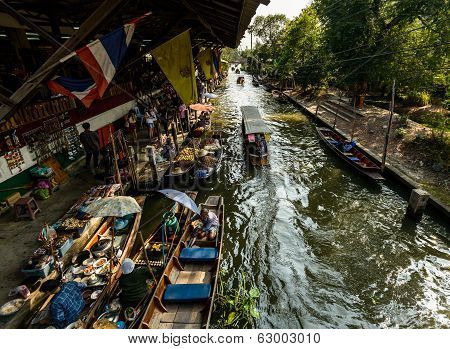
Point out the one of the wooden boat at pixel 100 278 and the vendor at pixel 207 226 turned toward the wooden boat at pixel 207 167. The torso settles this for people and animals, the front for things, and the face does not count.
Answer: the wooden boat at pixel 100 278

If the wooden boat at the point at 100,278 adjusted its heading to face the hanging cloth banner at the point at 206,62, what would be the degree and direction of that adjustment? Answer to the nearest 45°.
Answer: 0° — it already faces it

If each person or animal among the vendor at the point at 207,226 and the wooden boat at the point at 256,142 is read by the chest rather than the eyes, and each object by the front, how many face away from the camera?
0

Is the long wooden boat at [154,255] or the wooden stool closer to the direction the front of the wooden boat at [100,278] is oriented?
the long wooden boat

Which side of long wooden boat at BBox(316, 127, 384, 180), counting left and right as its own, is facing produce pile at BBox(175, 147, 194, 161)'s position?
left

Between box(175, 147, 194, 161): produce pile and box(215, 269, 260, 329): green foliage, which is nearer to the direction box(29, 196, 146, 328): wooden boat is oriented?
the produce pile

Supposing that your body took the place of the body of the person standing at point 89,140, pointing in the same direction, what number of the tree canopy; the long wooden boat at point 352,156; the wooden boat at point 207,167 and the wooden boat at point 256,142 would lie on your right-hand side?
4

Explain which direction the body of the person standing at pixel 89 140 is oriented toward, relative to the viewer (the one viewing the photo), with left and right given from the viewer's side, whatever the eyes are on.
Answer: facing away from the viewer
